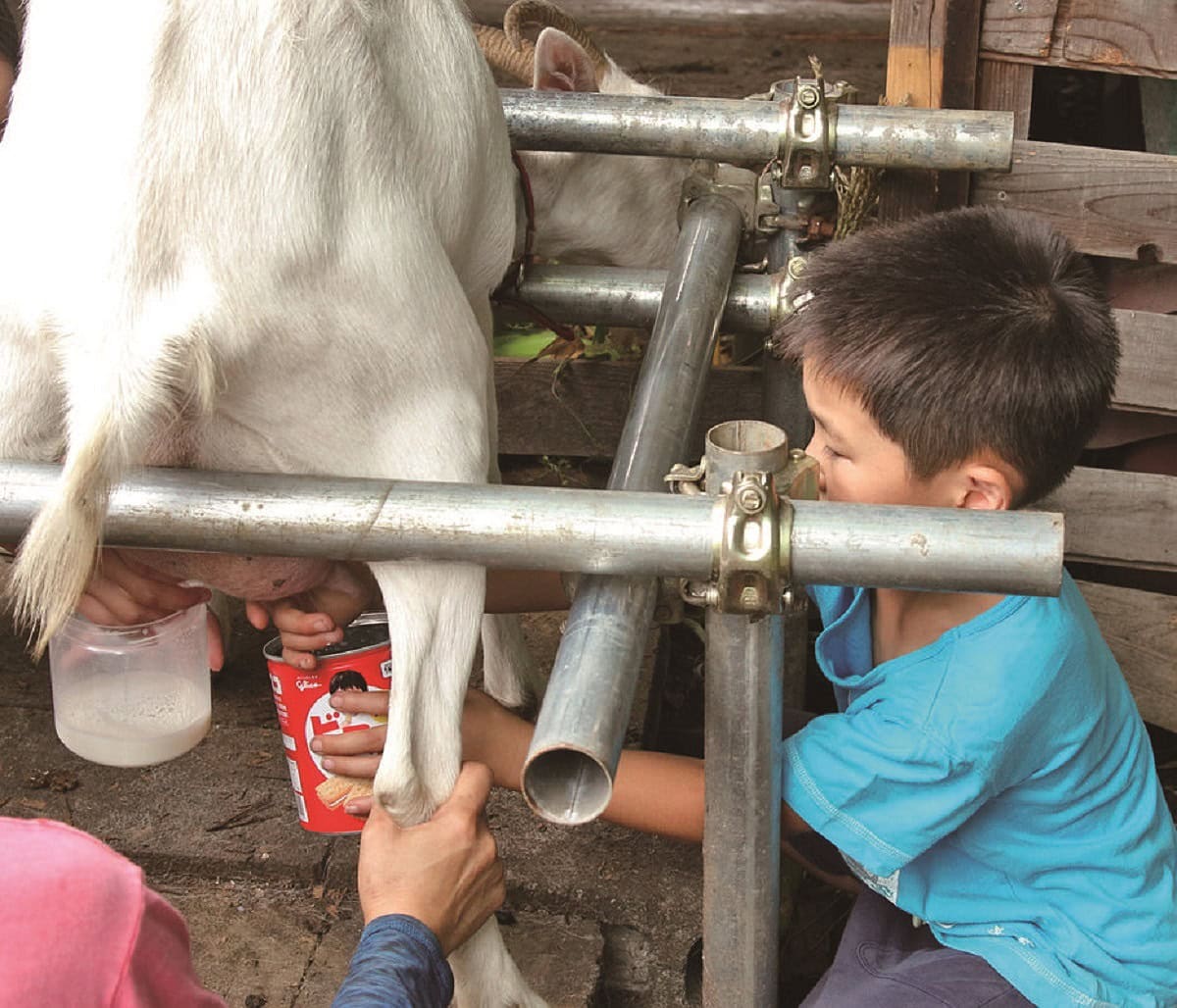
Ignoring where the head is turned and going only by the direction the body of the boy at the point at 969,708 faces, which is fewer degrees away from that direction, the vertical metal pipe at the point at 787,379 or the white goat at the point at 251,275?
the white goat

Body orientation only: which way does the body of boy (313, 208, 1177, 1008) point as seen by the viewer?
to the viewer's left

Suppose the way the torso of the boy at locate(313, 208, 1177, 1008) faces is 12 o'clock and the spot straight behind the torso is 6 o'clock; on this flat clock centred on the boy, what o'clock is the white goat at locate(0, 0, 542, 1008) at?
The white goat is roughly at 12 o'clock from the boy.

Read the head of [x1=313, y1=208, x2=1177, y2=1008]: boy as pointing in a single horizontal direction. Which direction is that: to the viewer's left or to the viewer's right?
to the viewer's left

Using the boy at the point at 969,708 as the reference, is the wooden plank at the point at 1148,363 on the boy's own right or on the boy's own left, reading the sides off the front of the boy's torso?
on the boy's own right

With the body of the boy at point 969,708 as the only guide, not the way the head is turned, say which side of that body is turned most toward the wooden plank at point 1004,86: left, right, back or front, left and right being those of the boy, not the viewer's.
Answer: right
